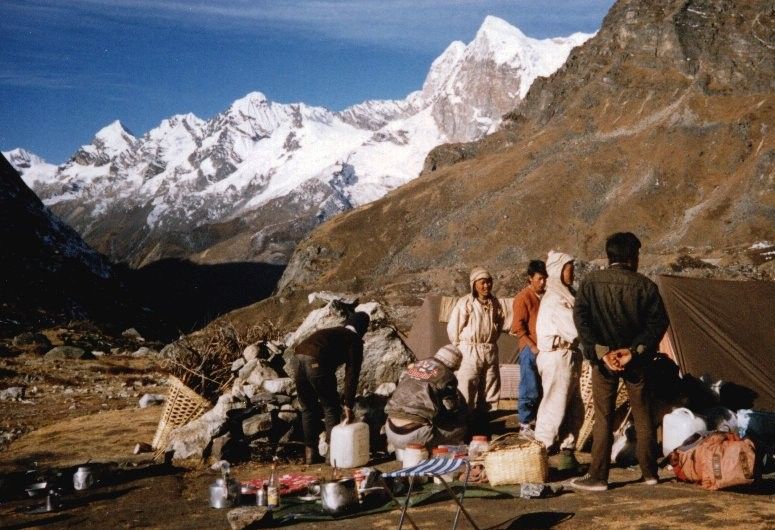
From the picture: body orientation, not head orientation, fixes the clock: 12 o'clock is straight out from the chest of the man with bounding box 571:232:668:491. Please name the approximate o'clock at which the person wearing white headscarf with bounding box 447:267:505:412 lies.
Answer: The person wearing white headscarf is roughly at 11 o'clock from the man.

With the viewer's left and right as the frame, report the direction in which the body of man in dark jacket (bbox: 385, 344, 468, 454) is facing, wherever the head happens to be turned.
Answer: facing away from the viewer and to the right of the viewer

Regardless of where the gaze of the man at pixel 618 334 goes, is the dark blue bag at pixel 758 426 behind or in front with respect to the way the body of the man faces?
in front

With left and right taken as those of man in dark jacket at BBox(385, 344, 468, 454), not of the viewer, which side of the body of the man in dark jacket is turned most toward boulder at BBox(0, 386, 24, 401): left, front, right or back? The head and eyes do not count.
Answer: left

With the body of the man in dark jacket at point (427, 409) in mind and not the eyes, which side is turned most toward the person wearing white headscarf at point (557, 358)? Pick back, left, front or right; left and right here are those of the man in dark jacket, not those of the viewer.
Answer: right

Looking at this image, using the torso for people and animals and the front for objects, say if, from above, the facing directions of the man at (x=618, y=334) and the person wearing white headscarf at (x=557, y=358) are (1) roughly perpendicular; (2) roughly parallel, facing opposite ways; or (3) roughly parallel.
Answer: roughly perpendicular

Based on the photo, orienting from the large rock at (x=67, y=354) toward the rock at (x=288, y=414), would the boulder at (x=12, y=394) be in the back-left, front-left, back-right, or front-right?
front-right

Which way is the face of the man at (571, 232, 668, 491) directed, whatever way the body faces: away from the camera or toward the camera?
away from the camera

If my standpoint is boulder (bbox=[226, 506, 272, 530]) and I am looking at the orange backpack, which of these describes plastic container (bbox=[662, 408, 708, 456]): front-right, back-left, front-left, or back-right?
front-left

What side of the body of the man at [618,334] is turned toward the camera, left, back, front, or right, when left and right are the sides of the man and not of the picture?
back
